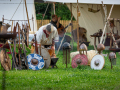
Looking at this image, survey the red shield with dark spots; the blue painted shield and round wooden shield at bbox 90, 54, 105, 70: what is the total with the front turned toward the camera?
3

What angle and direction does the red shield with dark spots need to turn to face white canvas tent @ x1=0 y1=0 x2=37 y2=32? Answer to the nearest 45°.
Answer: approximately 135° to its right

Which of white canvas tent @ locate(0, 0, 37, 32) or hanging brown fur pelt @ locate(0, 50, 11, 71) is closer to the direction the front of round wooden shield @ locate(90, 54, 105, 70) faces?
the hanging brown fur pelt

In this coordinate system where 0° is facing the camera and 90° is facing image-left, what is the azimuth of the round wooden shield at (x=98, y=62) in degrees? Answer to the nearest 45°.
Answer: approximately 0°

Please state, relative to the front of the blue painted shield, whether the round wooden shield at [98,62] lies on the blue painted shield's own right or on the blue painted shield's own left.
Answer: on the blue painted shield's own left

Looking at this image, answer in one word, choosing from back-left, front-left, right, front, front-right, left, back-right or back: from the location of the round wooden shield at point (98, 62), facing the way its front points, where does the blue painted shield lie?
right

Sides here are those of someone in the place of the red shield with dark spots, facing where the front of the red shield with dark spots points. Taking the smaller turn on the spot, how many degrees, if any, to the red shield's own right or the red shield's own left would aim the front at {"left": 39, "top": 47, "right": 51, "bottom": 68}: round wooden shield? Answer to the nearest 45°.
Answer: approximately 90° to the red shield's own right

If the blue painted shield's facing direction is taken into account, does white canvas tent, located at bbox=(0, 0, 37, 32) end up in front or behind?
behind

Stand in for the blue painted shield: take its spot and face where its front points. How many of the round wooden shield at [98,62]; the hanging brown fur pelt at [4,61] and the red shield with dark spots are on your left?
2

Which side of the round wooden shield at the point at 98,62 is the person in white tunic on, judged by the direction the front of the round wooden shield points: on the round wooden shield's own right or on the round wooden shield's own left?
on the round wooden shield's own right

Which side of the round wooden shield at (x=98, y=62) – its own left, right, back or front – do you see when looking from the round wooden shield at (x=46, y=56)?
right
